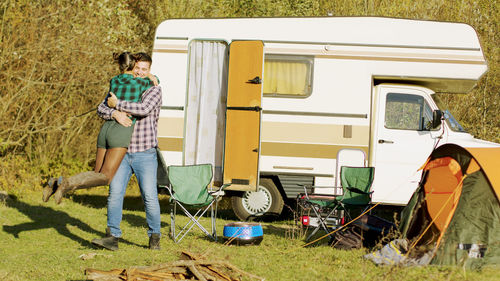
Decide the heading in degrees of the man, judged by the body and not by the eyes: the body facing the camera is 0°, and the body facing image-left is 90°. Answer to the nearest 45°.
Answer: approximately 45°

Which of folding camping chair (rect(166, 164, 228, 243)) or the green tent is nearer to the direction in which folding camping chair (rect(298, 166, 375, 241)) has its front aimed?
the folding camping chair

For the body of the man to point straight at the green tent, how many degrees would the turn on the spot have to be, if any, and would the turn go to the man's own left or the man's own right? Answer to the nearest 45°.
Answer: approximately 135° to the man's own left

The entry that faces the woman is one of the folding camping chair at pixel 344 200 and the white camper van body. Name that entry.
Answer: the folding camping chair

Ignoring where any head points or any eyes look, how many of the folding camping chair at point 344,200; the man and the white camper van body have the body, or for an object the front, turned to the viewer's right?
1

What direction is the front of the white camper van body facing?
to the viewer's right

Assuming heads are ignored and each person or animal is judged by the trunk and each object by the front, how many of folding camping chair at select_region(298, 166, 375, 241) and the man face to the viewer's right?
0

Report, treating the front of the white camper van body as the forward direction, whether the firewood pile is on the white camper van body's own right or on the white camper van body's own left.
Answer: on the white camper van body's own right

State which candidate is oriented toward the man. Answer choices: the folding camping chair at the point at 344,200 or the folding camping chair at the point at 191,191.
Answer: the folding camping chair at the point at 344,200

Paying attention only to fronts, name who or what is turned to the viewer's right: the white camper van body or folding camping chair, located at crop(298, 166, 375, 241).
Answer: the white camper van body

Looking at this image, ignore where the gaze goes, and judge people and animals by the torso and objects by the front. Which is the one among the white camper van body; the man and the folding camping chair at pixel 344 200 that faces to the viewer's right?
the white camper van body
